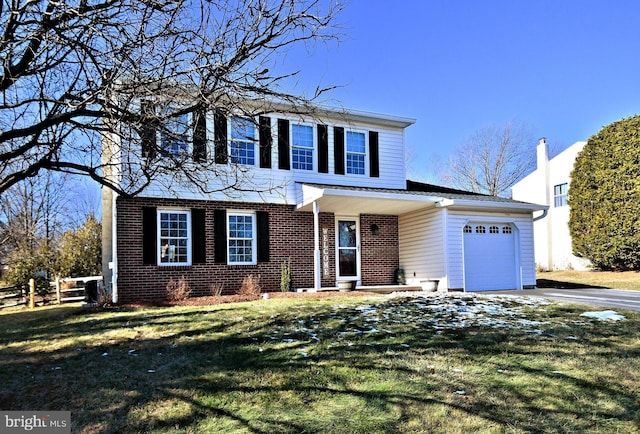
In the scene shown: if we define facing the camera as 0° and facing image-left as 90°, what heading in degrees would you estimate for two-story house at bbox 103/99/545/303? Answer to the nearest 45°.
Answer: approximately 315°

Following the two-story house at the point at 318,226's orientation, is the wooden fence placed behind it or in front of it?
behind

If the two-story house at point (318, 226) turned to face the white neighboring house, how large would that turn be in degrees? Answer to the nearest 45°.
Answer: approximately 90° to its left
